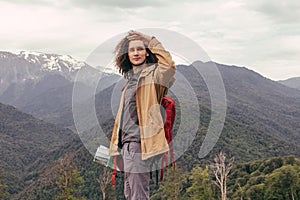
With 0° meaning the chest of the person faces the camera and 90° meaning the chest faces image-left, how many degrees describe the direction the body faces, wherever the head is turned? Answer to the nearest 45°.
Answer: approximately 45°
